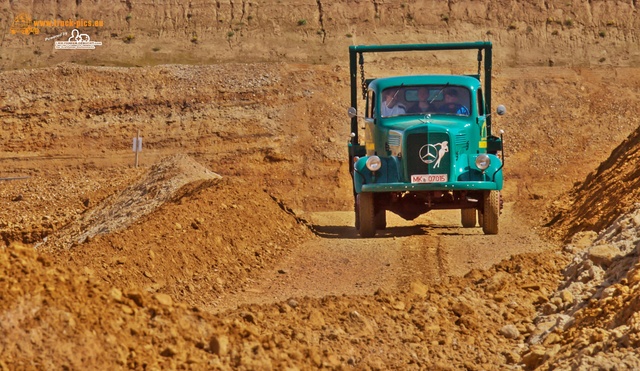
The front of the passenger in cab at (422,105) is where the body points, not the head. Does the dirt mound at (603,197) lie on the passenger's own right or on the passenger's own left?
on the passenger's own left

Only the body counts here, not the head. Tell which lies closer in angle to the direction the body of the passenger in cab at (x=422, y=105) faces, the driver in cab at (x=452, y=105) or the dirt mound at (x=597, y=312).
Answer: the dirt mound

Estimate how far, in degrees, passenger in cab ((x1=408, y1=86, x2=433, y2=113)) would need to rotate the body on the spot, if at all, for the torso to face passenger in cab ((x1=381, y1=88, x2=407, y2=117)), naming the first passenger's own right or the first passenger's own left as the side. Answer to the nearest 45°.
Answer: approximately 90° to the first passenger's own right

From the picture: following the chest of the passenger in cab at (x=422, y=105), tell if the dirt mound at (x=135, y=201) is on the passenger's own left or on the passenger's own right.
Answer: on the passenger's own right

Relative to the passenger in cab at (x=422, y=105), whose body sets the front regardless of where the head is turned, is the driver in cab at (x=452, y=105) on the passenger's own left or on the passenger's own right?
on the passenger's own left

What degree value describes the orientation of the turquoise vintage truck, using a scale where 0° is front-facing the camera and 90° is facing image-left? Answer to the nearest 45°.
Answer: approximately 0°

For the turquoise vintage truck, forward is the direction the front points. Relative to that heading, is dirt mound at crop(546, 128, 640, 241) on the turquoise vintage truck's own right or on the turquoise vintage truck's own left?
on the turquoise vintage truck's own left

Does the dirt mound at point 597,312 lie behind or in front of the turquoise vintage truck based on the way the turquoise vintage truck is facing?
in front

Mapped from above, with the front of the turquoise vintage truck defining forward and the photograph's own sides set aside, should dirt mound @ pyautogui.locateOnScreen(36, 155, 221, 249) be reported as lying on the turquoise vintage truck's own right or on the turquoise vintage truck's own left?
on the turquoise vintage truck's own right
